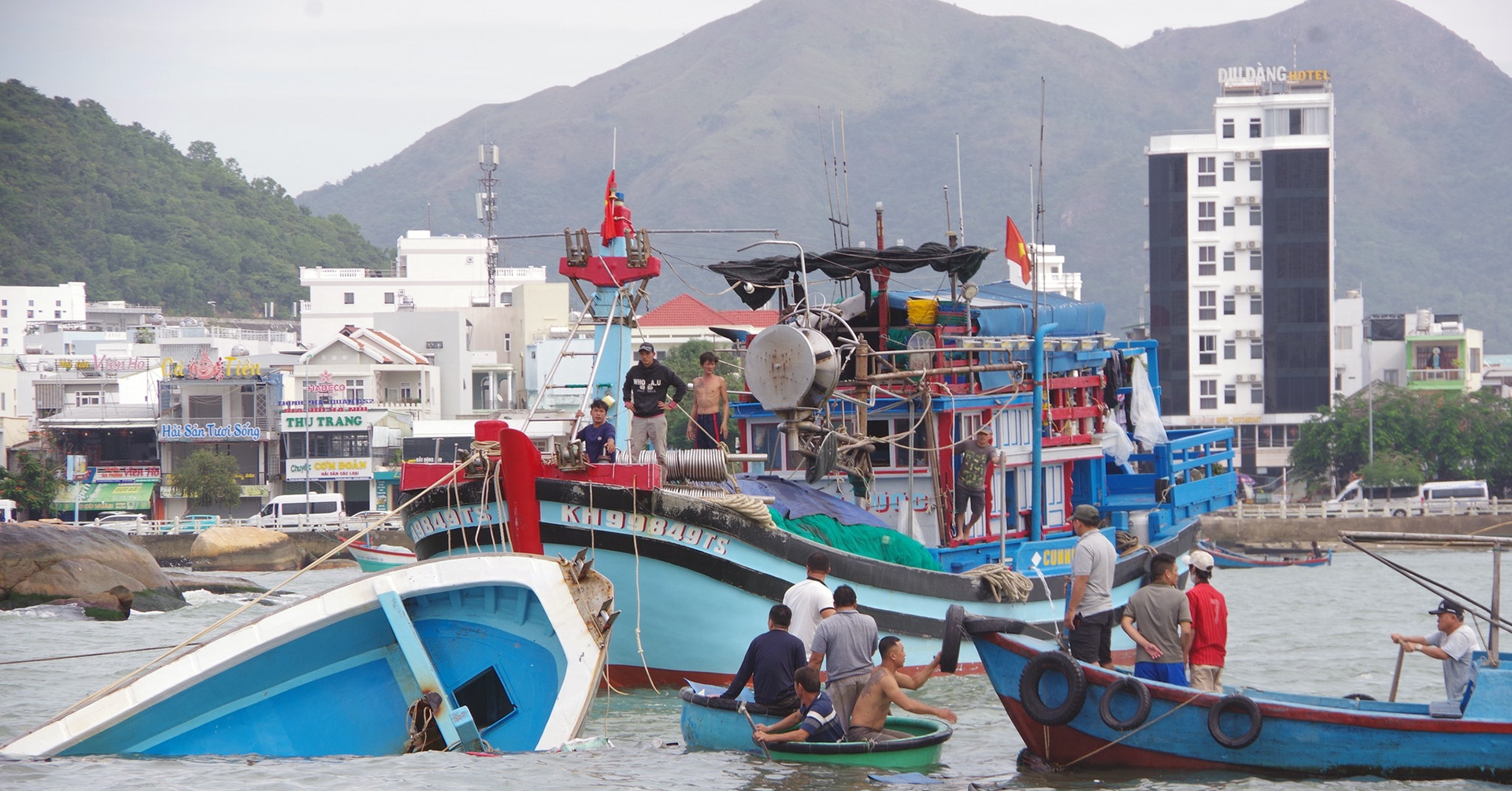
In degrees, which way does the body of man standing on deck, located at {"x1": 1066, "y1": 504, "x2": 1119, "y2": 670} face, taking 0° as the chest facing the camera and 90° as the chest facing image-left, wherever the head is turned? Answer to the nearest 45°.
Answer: approximately 135°

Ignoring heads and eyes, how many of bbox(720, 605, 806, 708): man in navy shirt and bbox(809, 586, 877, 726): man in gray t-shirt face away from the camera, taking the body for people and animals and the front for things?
2

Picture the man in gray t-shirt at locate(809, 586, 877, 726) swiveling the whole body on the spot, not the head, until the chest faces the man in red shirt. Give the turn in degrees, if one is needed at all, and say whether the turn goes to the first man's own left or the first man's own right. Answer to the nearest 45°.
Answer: approximately 90° to the first man's own right

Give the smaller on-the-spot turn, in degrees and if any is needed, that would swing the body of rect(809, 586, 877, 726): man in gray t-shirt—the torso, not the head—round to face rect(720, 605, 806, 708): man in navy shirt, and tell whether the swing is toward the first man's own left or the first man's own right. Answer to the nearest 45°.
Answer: approximately 90° to the first man's own left

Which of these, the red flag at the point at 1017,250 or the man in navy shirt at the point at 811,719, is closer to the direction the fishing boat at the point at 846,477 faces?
the man in navy shirt

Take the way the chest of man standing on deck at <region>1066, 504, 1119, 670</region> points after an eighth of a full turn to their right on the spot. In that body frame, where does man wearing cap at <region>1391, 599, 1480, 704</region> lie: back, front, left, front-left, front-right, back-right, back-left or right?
right

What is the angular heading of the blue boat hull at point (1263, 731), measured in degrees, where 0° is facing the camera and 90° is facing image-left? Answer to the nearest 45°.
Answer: approximately 90°

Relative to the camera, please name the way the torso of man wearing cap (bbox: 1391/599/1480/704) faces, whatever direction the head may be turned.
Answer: to the viewer's left

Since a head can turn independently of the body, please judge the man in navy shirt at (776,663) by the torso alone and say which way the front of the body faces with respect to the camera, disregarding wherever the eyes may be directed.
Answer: away from the camera

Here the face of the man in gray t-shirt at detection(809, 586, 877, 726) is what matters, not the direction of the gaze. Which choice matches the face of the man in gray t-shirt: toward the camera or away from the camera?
away from the camera

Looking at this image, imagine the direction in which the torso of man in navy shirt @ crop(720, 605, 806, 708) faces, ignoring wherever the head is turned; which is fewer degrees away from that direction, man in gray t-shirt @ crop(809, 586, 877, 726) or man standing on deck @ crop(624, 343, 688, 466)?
the man standing on deck

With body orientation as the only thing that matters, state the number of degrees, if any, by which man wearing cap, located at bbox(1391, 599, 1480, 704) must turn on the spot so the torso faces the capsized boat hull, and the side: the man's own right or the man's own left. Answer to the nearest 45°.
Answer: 0° — they already face it

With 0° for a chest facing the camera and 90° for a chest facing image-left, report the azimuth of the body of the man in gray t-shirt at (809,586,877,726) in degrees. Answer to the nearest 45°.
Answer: approximately 180°

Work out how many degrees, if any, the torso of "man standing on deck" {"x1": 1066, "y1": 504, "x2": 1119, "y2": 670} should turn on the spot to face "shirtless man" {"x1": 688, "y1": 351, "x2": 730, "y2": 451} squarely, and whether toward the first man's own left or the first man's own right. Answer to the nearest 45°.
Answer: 0° — they already face them

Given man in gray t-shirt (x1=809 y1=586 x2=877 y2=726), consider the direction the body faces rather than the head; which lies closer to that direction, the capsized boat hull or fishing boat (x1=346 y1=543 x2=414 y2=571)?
the fishing boat
